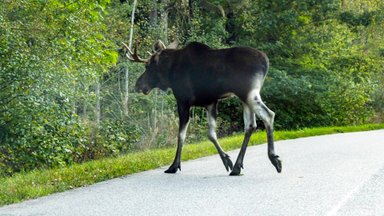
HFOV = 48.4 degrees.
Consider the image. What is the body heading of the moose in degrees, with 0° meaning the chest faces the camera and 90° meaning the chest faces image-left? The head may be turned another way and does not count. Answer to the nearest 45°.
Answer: approximately 90°
